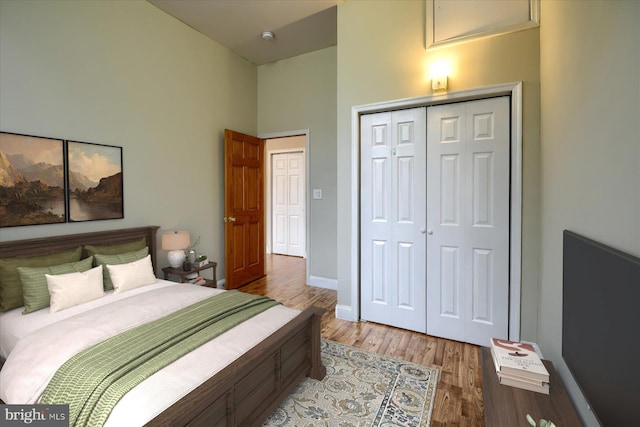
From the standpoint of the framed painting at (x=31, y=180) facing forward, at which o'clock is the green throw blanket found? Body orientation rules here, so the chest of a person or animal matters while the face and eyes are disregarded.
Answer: The green throw blanket is roughly at 1 o'clock from the framed painting.

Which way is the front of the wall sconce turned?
toward the camera

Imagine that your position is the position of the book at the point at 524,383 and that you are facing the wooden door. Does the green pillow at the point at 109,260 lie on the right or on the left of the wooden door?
left

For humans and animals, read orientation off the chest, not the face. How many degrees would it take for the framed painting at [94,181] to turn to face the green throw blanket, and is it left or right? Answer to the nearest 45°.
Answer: approximately 45° to its right

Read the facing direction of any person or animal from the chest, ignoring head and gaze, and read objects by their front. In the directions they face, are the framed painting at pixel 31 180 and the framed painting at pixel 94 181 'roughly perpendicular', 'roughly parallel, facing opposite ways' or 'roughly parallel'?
roughly parallel

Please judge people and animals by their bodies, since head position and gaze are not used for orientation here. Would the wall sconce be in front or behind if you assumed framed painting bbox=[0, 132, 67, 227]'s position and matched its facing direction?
in front

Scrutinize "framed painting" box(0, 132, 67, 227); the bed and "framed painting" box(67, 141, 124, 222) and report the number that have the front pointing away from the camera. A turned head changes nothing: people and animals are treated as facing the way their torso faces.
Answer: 0

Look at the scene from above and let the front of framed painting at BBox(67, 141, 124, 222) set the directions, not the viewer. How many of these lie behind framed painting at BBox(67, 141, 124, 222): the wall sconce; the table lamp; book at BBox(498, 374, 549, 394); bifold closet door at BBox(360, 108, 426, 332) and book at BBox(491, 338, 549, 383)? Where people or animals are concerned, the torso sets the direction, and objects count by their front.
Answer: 0

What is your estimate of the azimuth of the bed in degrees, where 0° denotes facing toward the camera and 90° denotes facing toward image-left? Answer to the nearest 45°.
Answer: approximately 315°

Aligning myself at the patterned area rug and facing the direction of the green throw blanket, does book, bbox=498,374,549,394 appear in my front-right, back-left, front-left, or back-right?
back-left

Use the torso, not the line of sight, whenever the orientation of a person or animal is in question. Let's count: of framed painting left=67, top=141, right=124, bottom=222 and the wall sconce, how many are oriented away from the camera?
0

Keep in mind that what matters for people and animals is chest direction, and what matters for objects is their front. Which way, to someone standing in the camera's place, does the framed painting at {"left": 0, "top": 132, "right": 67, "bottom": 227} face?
facing the viewer and to the right of the viewer

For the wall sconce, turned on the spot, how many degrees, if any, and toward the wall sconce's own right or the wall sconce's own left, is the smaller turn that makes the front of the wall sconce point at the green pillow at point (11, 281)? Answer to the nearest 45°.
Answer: approximately 45° to the wall sconce's own right

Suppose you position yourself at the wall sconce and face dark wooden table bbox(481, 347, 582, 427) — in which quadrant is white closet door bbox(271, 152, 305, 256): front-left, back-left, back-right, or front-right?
back-right

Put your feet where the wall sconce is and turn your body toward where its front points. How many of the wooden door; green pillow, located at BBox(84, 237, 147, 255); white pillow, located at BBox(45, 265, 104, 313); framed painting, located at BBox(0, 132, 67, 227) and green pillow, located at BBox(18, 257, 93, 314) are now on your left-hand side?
0

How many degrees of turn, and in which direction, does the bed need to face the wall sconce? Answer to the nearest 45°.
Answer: approximately 45° to its left

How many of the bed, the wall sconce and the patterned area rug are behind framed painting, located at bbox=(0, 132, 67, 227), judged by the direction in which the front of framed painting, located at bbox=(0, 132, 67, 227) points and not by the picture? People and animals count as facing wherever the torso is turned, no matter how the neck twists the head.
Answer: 0

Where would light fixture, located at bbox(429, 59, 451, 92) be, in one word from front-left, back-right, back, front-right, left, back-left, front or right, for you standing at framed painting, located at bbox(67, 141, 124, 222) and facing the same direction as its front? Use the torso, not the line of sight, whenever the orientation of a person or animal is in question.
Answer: front

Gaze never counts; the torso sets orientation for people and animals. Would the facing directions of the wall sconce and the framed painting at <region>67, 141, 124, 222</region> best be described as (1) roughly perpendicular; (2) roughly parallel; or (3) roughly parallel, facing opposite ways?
roughly perpendicular

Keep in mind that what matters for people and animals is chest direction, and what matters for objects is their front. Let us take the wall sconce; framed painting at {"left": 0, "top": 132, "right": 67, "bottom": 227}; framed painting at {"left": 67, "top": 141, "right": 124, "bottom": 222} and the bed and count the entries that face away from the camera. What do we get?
0
